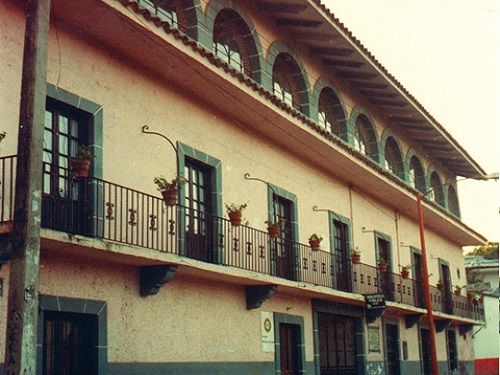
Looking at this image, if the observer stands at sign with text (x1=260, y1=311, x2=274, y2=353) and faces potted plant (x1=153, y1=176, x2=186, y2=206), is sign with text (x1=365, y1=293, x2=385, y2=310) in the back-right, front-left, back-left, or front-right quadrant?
back-left

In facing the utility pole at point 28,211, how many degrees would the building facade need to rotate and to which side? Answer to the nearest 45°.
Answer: approximately 45° to its right

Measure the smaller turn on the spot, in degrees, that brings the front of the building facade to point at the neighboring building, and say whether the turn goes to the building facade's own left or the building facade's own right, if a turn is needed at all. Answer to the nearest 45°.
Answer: approximately 90° to the building facade's own left

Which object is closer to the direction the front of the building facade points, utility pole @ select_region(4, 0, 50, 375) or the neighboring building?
the utility pole

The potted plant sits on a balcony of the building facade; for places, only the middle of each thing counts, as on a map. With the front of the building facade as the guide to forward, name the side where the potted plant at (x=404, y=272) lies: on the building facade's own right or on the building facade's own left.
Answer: on the building facade's own left
